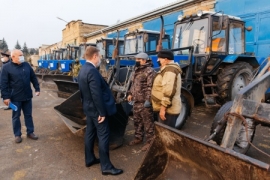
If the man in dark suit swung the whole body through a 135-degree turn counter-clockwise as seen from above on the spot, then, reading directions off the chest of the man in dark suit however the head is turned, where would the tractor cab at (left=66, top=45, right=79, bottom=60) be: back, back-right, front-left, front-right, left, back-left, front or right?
front-right

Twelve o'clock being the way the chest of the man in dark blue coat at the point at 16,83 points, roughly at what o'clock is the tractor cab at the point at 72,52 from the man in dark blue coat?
The tractor cab is roughly at 8 o'clock from the man in dark blue coat.

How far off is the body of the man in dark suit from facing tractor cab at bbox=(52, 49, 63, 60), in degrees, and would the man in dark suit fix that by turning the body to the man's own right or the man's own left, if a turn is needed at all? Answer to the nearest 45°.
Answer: approximately 90° to the man's own left

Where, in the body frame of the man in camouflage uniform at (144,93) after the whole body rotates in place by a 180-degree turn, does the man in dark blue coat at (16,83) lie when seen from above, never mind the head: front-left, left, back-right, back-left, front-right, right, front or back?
back-left

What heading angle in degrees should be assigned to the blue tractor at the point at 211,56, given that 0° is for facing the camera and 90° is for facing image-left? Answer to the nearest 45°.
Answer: approximately 45°

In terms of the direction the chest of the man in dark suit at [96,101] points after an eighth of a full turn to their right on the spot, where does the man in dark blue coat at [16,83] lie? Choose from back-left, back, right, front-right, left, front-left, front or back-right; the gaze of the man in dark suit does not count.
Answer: back

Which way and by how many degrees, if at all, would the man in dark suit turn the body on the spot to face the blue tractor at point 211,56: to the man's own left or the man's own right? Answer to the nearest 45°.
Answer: approximately 45° to the man's own left

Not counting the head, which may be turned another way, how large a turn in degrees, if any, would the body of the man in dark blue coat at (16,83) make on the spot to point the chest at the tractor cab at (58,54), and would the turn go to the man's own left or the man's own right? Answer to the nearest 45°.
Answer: approximately 135° to the man's own left

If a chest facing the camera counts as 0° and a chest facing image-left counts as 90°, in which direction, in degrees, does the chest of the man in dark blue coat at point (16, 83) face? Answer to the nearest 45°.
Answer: approximately 315°
